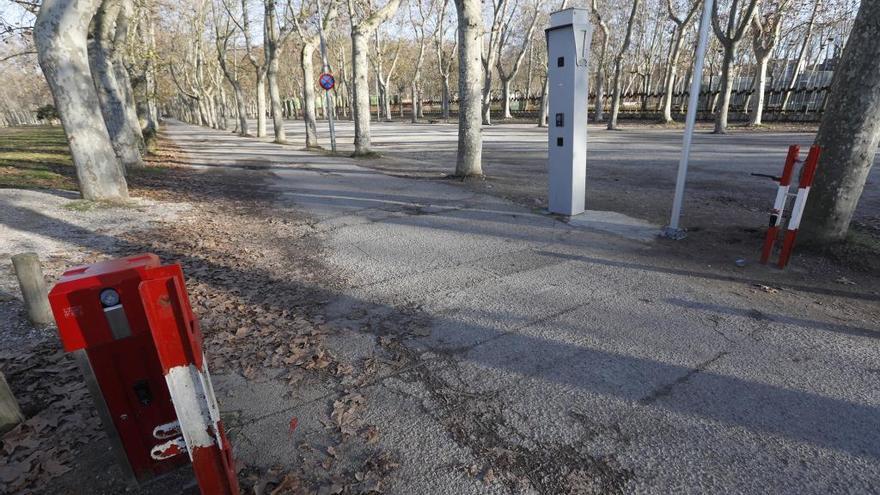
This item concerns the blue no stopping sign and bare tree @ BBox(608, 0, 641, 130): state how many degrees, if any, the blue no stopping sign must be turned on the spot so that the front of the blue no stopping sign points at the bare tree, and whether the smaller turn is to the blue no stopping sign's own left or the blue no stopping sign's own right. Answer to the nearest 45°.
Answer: approximately 90° to the blue no stopping sign's own left

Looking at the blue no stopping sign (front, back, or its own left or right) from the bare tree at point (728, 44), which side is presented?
left

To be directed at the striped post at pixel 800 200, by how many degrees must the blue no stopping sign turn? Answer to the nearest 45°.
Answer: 0° — it already faces it

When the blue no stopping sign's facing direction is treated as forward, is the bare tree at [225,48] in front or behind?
behind

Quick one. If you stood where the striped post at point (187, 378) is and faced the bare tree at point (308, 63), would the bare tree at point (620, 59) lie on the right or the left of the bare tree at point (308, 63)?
right

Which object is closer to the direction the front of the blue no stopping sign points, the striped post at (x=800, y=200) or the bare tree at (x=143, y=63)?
the striped post

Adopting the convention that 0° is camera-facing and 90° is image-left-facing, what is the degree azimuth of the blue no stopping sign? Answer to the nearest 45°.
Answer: approximately 0°

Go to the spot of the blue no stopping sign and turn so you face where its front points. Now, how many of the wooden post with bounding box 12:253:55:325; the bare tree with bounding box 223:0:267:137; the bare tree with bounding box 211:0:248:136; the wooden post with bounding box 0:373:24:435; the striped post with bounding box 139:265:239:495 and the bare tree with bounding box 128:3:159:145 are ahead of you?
3
